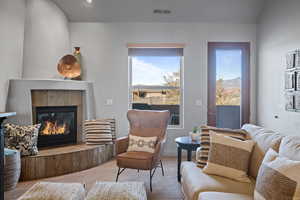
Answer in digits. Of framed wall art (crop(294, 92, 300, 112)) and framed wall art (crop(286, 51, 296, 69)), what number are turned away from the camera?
0

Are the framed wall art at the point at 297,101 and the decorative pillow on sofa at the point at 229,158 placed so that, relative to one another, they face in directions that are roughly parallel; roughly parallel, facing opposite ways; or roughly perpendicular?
roughly parallel

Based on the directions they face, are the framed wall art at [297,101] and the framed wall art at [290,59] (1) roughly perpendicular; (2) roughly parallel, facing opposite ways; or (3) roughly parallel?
roughly parallel

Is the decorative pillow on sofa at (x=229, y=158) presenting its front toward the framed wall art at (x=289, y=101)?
no

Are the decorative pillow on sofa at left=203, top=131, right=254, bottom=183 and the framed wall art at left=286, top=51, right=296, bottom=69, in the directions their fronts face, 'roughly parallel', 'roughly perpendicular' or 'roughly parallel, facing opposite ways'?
roughly parallel

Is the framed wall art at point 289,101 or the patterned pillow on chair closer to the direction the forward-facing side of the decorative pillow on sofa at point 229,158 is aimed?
the patterned pillow on chair

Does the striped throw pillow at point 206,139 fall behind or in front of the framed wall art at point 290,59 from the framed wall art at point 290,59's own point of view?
in front

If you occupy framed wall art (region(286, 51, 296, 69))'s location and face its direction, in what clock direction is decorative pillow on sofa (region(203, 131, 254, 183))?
The decorative pillow on sofa is roughly at 11 o'clock from the framed wall art.

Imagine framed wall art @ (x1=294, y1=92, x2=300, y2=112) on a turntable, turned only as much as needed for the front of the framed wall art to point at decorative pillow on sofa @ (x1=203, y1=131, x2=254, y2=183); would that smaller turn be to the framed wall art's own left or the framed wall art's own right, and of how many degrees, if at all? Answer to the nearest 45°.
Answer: approximately 45° to the framed wall art's own left

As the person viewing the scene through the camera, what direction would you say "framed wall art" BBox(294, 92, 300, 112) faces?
facing the viewer and to the left of the viewer

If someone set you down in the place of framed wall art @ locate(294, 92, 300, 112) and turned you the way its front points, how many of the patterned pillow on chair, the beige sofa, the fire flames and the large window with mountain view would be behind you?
0

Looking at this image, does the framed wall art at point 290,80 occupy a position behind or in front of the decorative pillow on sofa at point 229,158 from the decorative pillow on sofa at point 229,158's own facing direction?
behind

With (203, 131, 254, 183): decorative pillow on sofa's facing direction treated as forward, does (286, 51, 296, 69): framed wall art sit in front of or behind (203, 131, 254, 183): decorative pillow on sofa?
behind
